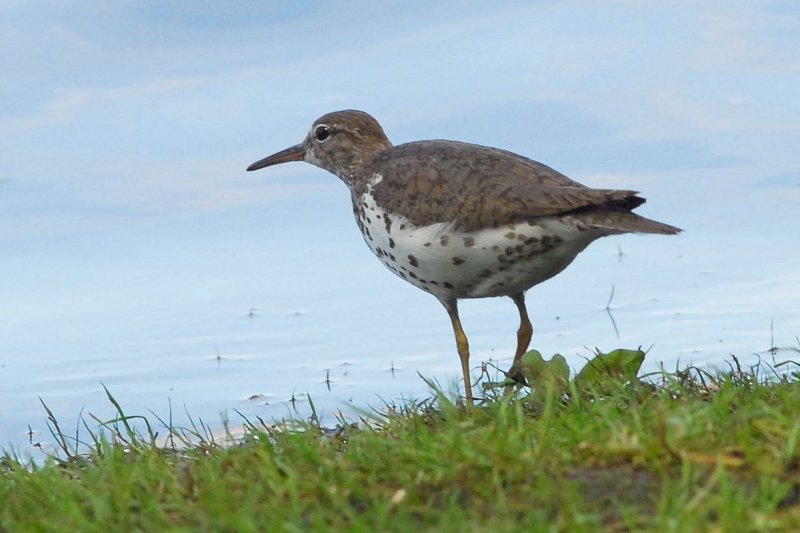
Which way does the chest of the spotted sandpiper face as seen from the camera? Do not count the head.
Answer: to the viewer's left
